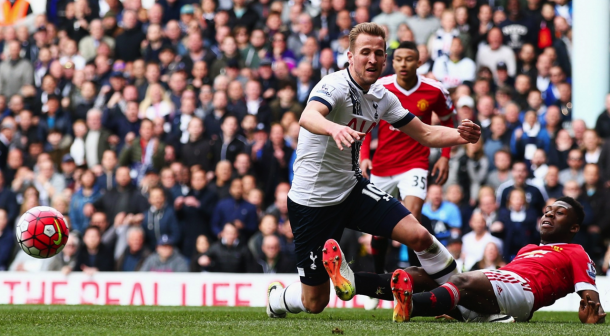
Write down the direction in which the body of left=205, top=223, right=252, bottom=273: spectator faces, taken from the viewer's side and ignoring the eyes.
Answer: toward the camera

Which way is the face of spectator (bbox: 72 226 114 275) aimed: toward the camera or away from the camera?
toward the camera

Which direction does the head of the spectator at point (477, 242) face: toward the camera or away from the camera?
toward the camera

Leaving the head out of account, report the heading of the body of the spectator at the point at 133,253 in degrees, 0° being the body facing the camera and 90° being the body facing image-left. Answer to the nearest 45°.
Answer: approximately 0°

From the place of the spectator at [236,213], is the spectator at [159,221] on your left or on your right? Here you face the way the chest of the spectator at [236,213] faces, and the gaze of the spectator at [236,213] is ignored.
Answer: on your right

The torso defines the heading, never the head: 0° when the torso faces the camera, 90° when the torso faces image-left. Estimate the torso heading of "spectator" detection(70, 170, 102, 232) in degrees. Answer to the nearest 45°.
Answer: approximately 0°

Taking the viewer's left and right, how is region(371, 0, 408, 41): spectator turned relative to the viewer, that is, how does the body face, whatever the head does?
facing the viewer

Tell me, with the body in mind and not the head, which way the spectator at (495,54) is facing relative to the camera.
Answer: toward the camera

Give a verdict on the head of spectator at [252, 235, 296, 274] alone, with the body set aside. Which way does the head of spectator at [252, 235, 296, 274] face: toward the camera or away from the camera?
toward the camera

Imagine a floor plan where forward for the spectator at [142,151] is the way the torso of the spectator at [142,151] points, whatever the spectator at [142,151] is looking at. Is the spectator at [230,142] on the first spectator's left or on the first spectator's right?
on the first spectator's left

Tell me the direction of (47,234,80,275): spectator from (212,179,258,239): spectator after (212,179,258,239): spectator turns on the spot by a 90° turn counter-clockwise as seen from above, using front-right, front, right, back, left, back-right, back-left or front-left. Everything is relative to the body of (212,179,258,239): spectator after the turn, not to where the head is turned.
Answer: back

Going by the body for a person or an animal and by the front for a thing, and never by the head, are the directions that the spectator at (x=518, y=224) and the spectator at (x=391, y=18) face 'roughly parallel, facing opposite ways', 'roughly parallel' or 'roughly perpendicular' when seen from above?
roughly parallel

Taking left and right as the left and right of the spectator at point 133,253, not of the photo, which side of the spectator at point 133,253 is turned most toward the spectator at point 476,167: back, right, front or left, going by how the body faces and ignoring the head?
left

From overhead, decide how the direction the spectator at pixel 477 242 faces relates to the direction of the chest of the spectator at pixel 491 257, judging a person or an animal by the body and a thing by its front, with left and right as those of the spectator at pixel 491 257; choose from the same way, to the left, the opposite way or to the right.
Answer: the same way
